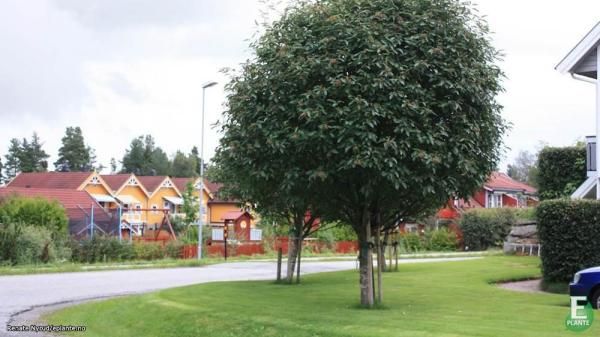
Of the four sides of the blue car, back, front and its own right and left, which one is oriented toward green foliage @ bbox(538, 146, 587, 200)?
right

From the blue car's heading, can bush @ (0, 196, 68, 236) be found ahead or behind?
ahead

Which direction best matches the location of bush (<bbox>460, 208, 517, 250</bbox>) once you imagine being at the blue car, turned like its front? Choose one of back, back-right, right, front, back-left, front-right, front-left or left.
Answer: right

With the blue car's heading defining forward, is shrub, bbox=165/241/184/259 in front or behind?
in front

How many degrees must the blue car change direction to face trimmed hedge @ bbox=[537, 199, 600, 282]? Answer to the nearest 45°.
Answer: approximately 90° to its right

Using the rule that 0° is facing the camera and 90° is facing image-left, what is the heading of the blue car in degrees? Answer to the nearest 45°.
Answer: approximately 90°

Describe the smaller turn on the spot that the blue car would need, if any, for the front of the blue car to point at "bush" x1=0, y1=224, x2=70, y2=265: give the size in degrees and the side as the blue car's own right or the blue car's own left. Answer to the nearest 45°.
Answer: approximately 45° to the blue car's own right

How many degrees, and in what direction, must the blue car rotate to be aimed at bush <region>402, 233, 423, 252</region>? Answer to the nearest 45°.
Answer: approximately 90° to its right

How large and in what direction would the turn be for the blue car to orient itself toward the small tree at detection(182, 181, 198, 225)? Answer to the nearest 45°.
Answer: approximately 45° to its right
